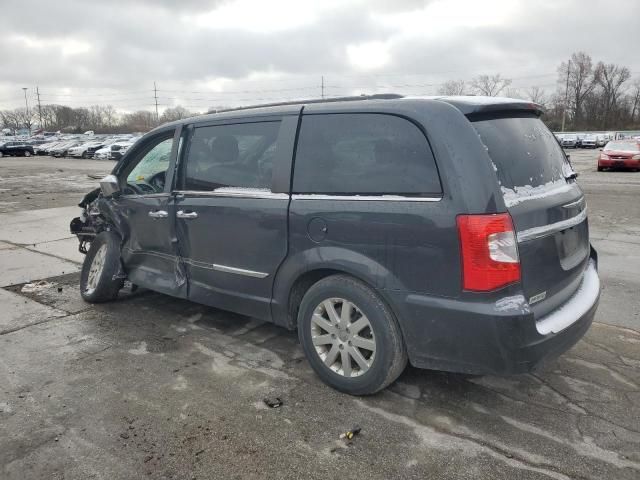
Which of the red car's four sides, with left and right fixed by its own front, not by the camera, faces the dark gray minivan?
front

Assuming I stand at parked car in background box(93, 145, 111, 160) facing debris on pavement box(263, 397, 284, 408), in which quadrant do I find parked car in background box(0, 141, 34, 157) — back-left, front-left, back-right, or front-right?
back-right

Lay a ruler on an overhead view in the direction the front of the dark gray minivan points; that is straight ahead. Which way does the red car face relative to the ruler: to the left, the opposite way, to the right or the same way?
to the left

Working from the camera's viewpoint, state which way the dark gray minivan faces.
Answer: facing away from the viewer and to the left of the viewer

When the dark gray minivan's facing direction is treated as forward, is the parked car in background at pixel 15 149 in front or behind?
in front

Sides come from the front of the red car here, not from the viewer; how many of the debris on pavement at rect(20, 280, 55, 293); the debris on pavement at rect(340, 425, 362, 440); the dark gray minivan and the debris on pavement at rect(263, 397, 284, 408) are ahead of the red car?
4

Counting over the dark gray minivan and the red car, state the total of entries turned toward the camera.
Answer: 1

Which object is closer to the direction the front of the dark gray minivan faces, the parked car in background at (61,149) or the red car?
the parked car in background

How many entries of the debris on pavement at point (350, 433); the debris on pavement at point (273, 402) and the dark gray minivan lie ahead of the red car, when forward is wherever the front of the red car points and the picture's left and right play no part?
3
